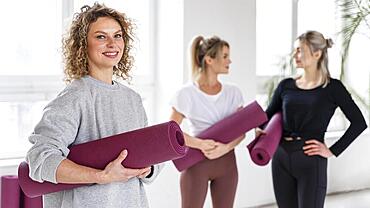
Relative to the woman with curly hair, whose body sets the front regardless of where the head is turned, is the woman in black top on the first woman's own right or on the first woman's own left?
on the first woman's own left

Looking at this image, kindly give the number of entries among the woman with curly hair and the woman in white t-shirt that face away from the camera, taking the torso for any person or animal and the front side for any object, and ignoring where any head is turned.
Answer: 0

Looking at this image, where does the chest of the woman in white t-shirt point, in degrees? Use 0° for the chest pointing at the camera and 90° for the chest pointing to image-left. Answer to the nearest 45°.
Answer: approximately 0°

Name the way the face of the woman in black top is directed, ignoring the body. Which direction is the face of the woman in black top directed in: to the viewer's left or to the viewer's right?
to the viewer's left

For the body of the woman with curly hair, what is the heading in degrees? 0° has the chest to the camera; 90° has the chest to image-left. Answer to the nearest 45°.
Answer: approximately 315°
